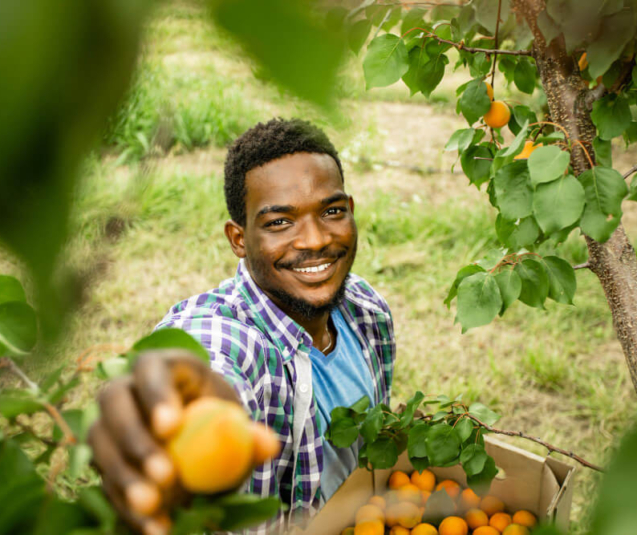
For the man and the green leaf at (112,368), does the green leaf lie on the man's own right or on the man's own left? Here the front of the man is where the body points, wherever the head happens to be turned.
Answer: on the man's own right

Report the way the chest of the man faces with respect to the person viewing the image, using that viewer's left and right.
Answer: facing the viewer and to the right of the viewer

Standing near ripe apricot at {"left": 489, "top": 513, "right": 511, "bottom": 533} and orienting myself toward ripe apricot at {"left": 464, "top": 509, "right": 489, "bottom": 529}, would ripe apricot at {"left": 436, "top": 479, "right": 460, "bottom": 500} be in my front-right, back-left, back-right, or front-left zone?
front-right
